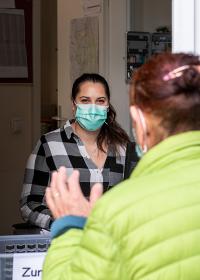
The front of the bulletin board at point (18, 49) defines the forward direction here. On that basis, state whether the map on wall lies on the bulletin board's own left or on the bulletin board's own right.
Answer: on the bulletin board's own left

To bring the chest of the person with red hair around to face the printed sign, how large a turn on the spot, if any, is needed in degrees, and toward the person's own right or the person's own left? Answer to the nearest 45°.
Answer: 0° — they already face it

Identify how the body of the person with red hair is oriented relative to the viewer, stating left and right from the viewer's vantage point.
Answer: facing away from the viewer and to the left of the viewer

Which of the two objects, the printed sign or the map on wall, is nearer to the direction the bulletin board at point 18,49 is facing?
the printed sign

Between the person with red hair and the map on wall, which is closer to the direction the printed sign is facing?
the person with red hair

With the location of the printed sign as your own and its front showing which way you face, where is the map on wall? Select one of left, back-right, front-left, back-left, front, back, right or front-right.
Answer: back
